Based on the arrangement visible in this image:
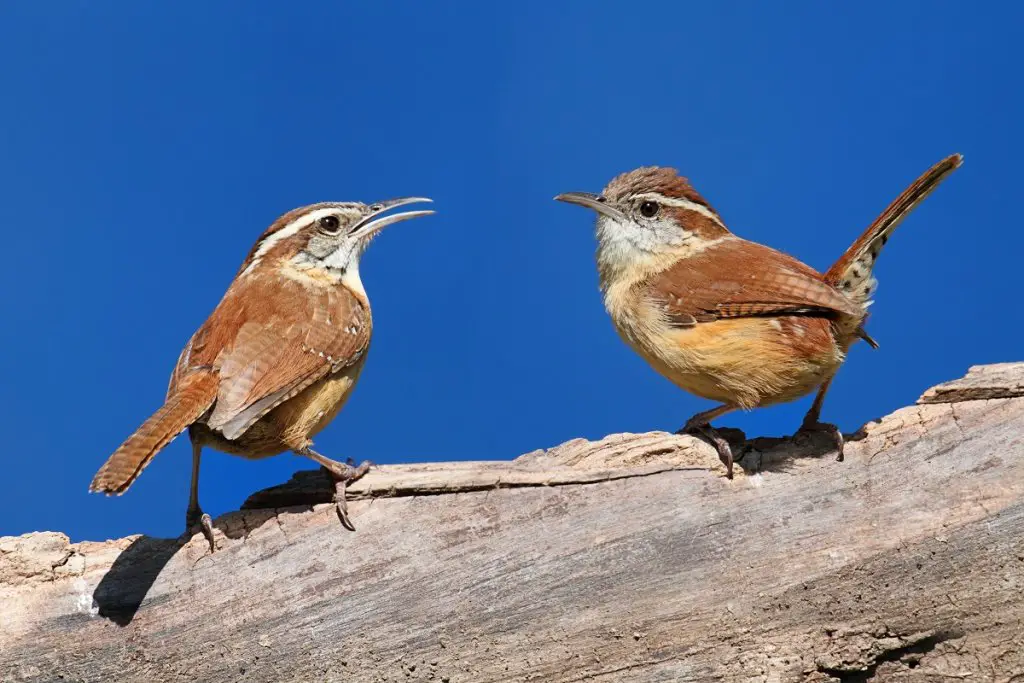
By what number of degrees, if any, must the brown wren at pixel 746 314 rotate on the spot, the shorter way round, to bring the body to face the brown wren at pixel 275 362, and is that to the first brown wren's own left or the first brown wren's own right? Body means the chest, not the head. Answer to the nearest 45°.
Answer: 0° — it already faces it

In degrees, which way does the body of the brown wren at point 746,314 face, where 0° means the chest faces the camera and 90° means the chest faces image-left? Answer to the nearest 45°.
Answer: approximately 90°
